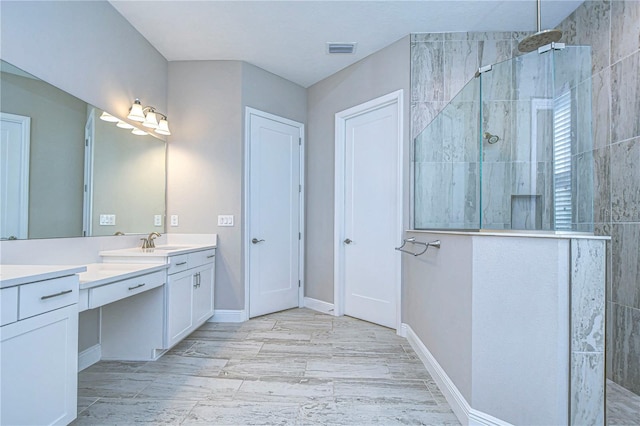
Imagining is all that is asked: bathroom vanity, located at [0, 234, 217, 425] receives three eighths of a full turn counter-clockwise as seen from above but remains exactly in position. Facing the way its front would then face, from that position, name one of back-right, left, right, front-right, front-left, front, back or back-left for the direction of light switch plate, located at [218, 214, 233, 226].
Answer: front-right

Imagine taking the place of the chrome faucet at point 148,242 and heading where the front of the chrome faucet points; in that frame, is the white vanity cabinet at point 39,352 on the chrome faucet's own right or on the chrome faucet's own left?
on the chrome faucet's own right

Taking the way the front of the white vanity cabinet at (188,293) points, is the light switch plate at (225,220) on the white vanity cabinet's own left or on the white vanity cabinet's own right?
on the white vanity cabinet's own left

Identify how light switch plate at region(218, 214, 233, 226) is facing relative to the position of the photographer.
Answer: facing the viewer

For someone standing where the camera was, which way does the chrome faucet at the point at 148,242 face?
facing the viewer and to the right of the viewer

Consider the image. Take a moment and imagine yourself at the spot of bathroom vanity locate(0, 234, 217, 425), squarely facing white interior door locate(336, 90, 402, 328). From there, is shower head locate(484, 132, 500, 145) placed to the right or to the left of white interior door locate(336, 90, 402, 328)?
right

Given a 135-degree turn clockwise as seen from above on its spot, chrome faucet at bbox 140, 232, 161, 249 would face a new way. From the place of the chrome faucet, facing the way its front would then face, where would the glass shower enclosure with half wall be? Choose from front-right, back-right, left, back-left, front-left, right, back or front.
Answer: back-left

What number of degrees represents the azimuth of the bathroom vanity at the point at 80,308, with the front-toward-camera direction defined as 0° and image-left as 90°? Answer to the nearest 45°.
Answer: approximately 315°

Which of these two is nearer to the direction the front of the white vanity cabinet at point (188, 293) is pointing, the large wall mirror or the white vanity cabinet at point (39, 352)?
the white vanity cabinet

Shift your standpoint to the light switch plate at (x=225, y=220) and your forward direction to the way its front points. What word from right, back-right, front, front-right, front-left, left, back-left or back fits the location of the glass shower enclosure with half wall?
front-left

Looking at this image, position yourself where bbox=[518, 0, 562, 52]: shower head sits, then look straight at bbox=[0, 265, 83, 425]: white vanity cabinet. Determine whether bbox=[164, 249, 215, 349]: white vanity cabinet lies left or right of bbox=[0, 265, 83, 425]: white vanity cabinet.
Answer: right

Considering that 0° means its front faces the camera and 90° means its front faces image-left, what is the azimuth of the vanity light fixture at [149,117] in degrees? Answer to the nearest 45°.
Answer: approximately 315°
